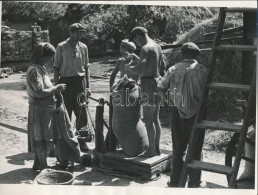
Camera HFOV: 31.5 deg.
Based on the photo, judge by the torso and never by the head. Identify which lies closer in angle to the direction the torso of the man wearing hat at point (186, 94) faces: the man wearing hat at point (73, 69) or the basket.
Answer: the man wearing hat

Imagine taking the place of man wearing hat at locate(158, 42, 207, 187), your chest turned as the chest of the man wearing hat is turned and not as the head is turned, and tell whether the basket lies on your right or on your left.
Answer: on your left

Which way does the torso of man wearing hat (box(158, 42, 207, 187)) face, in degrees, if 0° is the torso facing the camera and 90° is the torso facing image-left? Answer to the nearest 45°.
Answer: approximately 180°

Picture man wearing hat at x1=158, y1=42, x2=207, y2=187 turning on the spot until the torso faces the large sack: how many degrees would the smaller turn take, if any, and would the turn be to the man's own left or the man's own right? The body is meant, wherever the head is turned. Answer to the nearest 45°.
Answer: approximately 45° to the man's own left

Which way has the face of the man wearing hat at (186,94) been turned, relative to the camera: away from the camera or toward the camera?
away from the camera

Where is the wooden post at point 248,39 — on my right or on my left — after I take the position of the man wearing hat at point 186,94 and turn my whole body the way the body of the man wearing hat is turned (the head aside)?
on my right

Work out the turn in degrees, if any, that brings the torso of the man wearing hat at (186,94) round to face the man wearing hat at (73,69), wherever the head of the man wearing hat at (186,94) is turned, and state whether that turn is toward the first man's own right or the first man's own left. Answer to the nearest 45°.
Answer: approximately 45° to the first man's own left
